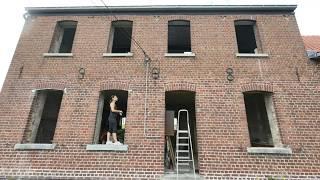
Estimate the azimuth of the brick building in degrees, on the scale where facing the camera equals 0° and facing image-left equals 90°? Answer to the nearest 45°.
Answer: approximately 0°
